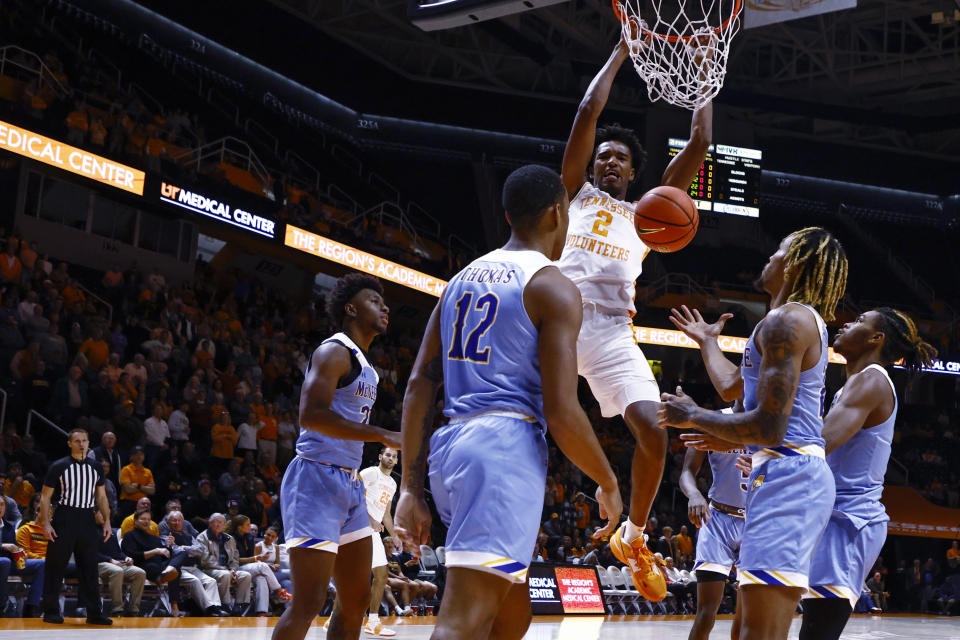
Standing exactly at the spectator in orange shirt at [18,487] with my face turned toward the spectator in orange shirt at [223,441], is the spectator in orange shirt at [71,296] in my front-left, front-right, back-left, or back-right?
front-left

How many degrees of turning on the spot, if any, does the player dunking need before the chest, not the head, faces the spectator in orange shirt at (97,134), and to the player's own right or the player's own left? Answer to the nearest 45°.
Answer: approximately 135° to the player's own right

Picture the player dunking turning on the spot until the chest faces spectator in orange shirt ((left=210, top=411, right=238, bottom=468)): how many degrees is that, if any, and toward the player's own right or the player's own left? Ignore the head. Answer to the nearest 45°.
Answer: approximately 135° to the player's own right

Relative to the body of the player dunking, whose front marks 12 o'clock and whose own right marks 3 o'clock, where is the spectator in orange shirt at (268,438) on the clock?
The spectator in orange shirt is roughly at 5 o'clock from the player dunking.

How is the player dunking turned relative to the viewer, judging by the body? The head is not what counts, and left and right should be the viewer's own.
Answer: facing the viewer

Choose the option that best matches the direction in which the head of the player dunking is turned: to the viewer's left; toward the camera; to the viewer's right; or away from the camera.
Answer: toward the camera

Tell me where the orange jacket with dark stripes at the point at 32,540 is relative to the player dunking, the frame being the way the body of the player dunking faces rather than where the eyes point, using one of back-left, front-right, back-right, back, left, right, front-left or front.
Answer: back-right

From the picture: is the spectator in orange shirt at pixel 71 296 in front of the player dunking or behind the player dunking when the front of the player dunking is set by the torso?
behind

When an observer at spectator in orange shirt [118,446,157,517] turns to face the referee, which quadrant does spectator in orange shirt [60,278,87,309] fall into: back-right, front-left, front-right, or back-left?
back-right

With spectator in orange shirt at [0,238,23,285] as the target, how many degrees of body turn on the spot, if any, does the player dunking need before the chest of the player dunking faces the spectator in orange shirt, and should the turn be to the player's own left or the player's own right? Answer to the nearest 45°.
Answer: approximately 135° to the player's own right

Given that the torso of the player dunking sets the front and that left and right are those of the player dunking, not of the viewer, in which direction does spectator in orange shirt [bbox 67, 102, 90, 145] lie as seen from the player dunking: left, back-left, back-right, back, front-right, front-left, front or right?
back-right

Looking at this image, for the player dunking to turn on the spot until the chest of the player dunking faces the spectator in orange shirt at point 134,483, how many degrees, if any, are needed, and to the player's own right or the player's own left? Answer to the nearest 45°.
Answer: approximately 135° to the player's own right

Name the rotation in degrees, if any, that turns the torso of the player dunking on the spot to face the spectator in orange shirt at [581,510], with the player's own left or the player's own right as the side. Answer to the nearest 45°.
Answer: approximately 180°
